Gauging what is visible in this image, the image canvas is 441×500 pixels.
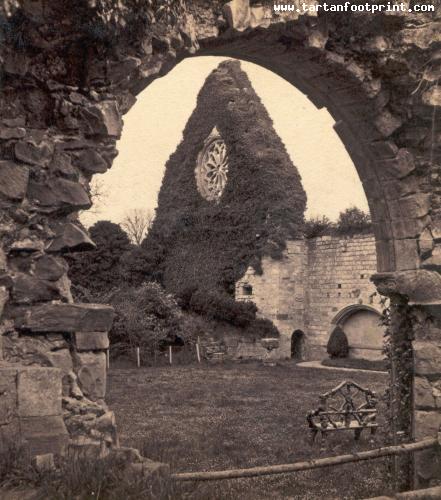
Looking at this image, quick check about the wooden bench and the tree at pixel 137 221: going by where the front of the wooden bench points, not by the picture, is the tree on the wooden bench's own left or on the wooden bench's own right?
on the wooden bench's own right

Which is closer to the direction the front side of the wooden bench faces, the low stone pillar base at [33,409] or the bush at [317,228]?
the low stone pillar base

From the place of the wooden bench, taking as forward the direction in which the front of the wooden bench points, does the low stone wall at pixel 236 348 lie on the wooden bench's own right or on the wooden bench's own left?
on the wooden bench's own right

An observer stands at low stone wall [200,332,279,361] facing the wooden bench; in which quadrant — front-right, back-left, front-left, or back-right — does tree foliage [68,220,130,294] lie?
back-right

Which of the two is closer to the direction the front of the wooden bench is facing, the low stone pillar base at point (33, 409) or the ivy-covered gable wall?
the low stone pillar base

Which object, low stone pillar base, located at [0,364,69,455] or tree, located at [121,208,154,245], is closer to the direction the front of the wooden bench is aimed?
the low stone pillar base

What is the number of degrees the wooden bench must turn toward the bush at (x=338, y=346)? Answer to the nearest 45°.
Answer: approximately 135° to its right

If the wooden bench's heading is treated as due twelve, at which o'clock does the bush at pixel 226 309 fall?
The bush is roughly at 4 o'clock from the wooden bench.

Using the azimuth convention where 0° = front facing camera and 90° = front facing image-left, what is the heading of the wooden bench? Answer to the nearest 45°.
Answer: approximately 45°
